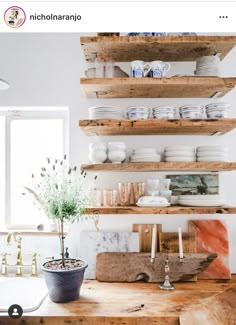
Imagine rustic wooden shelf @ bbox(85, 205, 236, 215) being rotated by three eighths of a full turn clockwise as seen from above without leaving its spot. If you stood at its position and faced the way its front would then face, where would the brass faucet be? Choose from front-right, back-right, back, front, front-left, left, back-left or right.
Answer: front-left

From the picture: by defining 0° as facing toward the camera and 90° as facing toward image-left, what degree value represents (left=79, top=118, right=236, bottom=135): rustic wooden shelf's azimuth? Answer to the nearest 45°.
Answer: approximately 0°

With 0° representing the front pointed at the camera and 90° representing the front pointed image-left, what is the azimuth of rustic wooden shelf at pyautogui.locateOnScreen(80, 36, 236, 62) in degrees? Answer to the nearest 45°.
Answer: approximately 0°
